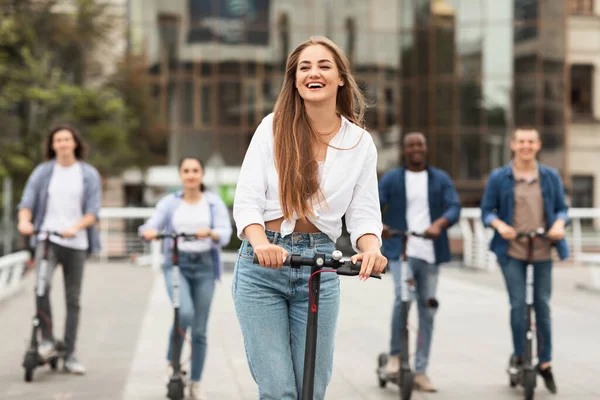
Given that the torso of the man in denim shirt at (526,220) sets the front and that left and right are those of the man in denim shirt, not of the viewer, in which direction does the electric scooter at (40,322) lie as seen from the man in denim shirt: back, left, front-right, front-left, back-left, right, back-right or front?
right

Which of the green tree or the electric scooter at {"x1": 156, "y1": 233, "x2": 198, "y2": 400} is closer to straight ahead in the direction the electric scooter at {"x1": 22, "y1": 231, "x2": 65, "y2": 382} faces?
the electric scooter

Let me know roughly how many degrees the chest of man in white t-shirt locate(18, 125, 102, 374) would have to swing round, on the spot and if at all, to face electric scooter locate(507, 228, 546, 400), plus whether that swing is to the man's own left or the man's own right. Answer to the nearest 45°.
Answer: approximately 45° to the man's own left

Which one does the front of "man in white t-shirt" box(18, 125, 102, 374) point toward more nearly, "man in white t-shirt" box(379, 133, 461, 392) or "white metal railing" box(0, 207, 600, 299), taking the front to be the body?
the man in white t-shirt

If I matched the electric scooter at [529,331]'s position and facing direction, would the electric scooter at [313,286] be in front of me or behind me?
in front

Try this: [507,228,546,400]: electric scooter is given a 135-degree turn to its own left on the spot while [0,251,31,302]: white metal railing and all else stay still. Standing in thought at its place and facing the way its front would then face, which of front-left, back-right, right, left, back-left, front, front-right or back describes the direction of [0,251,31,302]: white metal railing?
left

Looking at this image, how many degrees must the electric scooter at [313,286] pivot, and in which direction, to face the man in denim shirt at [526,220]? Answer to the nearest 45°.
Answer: approximately 135° to its left

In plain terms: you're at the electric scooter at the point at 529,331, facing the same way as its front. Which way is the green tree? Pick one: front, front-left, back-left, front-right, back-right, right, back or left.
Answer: back-right
